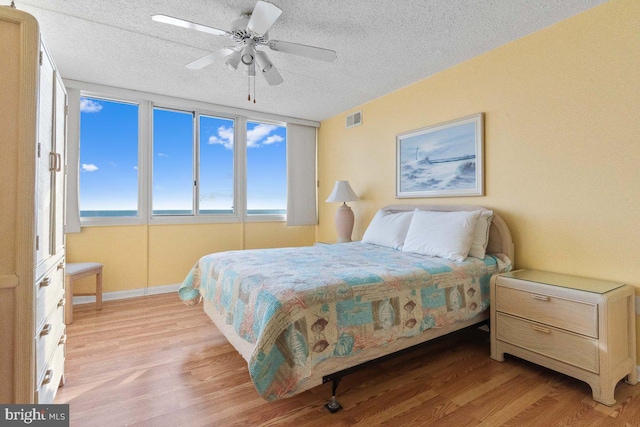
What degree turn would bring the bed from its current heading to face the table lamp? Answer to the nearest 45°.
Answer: approximately 135° to its right

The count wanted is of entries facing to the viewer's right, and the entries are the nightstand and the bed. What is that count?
0

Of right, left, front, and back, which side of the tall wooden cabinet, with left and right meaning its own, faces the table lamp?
front

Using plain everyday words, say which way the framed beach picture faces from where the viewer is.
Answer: facing the viewer and to the left of the viewer

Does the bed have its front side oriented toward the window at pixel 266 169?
no

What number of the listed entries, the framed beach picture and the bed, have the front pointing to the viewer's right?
0

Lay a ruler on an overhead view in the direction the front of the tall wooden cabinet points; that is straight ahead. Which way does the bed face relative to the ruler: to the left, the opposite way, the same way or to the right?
the opposite way

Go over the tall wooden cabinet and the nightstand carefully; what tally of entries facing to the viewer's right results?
1

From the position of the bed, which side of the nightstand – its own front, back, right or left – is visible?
right

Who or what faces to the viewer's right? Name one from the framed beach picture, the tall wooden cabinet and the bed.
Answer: the tall wooden cabinet

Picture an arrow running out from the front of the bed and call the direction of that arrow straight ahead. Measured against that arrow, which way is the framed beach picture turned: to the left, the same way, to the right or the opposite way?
the same way

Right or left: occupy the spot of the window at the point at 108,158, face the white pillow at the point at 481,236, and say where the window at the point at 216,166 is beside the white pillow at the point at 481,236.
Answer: left

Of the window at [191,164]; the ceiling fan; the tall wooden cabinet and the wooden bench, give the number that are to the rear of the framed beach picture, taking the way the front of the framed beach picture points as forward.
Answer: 0

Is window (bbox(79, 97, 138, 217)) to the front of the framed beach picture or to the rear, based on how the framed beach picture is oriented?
to the front

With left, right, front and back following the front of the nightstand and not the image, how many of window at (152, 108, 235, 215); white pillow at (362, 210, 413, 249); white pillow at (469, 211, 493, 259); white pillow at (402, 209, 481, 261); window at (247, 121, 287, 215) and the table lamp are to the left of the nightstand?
0

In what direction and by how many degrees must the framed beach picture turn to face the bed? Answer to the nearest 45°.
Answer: approximately 45° to its left

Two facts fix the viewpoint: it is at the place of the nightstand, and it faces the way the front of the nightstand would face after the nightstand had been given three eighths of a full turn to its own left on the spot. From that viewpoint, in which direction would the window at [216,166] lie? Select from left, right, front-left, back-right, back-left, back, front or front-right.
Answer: back

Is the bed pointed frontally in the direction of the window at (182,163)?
no

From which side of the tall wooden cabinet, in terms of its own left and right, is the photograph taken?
right

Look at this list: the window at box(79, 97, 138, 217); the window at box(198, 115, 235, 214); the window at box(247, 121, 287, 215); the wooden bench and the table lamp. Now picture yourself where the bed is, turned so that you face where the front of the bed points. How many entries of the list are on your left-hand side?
0
